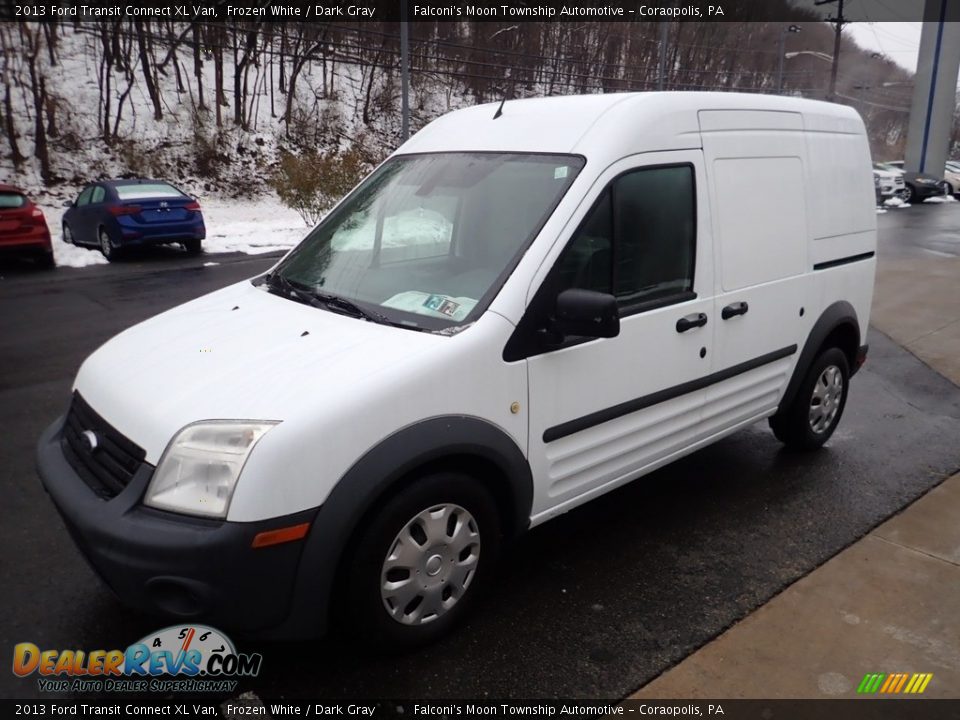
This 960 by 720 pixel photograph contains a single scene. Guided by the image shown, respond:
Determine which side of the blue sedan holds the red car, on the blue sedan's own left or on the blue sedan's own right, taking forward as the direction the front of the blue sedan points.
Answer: on the blue sedan's own left

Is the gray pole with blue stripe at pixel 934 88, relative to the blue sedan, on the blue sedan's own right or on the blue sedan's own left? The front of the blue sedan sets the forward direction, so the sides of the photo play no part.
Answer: on the blue sedan's own right

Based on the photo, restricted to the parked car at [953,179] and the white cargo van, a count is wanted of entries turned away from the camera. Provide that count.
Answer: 0

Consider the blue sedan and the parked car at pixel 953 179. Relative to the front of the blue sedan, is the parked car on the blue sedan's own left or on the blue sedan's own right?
on the blue sedan's own right

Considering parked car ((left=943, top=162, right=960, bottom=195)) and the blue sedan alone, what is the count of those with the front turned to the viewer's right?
0

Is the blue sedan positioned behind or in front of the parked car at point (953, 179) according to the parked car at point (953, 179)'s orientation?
in front

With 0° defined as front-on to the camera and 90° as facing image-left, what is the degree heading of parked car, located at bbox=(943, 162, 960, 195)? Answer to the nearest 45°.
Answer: approximately 45°
